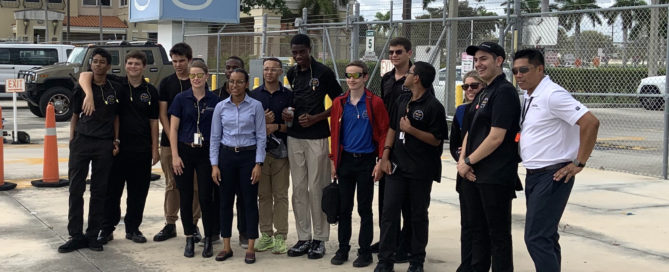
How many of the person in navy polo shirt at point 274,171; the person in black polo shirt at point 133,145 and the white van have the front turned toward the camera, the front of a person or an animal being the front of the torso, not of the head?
2

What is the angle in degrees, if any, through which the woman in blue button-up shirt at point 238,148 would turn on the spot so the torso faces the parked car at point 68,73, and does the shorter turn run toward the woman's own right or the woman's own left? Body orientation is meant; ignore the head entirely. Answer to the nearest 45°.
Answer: approximately 180°

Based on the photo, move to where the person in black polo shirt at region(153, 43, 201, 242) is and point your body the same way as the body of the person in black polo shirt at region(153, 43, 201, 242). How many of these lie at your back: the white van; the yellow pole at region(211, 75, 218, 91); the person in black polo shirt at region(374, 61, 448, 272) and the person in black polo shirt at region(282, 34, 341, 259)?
2

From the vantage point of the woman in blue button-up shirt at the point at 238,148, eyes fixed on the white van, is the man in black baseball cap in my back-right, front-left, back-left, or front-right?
back-right

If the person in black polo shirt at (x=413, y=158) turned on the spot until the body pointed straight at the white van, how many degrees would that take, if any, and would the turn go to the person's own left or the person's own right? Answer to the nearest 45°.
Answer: approximately 90° to the person's own right

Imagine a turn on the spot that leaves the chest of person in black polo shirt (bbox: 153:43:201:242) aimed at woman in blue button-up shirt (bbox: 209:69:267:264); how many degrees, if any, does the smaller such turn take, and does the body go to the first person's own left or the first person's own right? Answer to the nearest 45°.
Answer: approximately 45° to the first person's own left

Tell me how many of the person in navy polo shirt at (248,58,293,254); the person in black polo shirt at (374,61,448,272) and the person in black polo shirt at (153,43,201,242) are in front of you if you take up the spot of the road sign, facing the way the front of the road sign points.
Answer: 3

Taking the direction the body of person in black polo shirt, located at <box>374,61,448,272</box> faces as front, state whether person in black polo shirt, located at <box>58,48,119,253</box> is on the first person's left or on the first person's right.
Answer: on the first person's right
